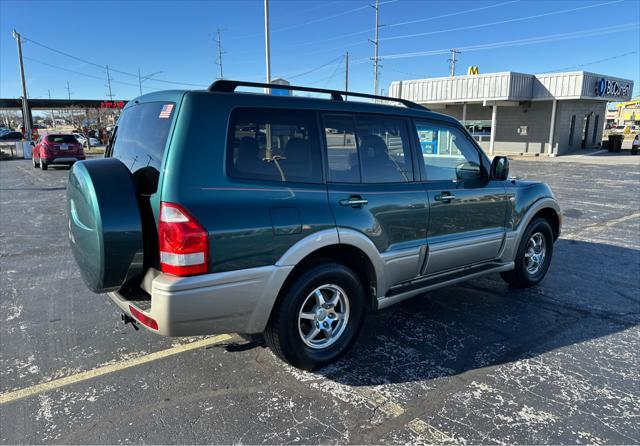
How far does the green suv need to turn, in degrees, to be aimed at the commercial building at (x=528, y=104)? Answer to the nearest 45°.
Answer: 0° — it already faces it

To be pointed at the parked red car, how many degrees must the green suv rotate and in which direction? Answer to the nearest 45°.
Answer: approximately 90° to its left

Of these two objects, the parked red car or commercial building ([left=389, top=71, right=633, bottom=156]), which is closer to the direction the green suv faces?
the commercial building

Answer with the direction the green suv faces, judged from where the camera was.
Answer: facing away from the viewer and to the right of the viewer

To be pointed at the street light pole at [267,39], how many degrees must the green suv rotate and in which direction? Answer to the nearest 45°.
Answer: approximately 45° to its left

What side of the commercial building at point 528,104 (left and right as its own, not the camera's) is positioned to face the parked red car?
right
